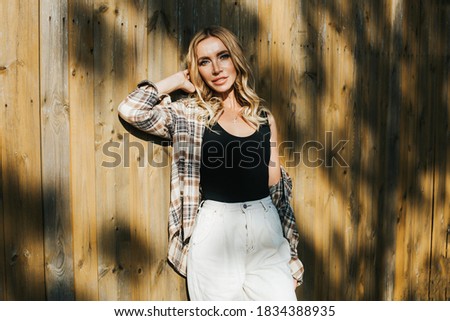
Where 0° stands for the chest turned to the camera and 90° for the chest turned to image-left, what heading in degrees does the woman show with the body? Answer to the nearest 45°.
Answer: approximately 0°
